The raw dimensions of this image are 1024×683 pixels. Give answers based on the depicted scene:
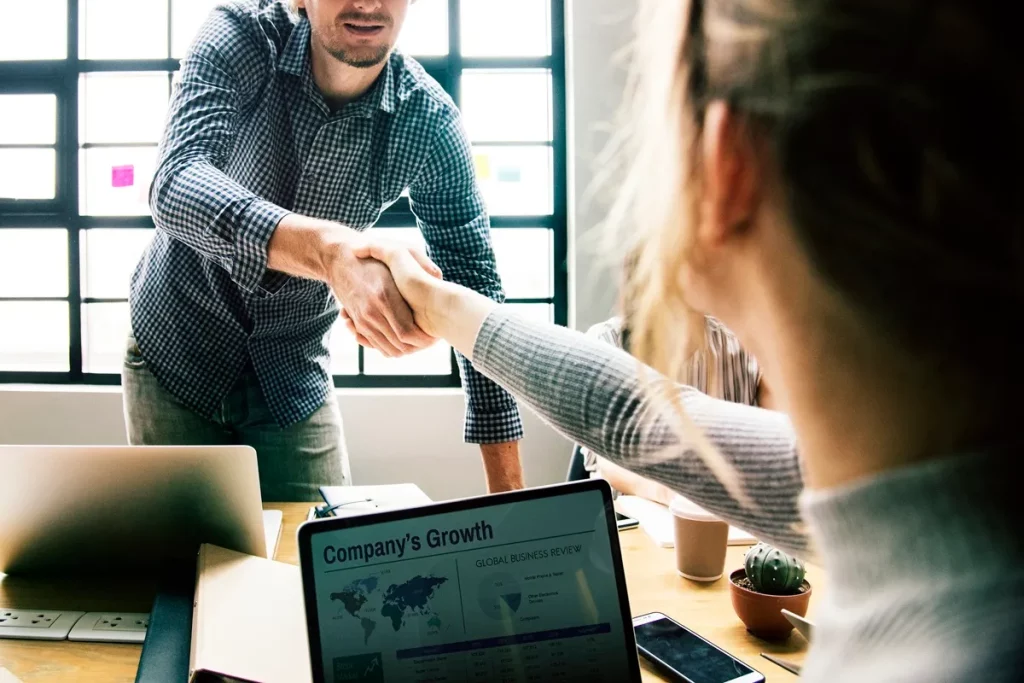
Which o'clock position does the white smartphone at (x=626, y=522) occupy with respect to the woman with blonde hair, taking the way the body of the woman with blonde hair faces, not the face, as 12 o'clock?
The white smartphone is roughly at 1 o'clock from the woman with blonde hair.

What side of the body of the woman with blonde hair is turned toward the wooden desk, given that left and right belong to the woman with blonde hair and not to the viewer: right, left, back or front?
front

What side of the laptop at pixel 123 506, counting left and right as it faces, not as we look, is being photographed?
back

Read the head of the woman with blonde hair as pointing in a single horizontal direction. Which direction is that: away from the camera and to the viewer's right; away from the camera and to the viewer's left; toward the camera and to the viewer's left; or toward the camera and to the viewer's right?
away from the camera and to the viewer's left

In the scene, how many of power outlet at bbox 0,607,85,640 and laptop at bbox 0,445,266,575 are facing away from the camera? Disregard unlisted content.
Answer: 1

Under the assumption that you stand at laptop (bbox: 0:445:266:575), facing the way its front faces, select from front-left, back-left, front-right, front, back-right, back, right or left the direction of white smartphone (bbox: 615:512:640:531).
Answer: right

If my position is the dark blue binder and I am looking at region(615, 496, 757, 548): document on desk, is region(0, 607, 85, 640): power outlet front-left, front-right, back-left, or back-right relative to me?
back-left

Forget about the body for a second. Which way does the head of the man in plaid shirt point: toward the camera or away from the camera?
toward the camera

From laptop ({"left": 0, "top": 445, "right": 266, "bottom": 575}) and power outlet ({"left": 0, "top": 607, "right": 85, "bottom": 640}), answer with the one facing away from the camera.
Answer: the laptop

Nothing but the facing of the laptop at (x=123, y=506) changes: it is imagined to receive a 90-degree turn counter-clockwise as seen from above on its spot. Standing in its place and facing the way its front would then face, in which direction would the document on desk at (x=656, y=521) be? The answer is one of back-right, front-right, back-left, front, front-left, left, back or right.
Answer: back

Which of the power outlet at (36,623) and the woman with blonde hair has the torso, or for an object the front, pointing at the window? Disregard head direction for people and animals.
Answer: the woman with blonde hair

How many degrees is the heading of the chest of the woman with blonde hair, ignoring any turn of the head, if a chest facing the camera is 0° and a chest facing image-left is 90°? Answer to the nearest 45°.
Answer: approximately 135°
